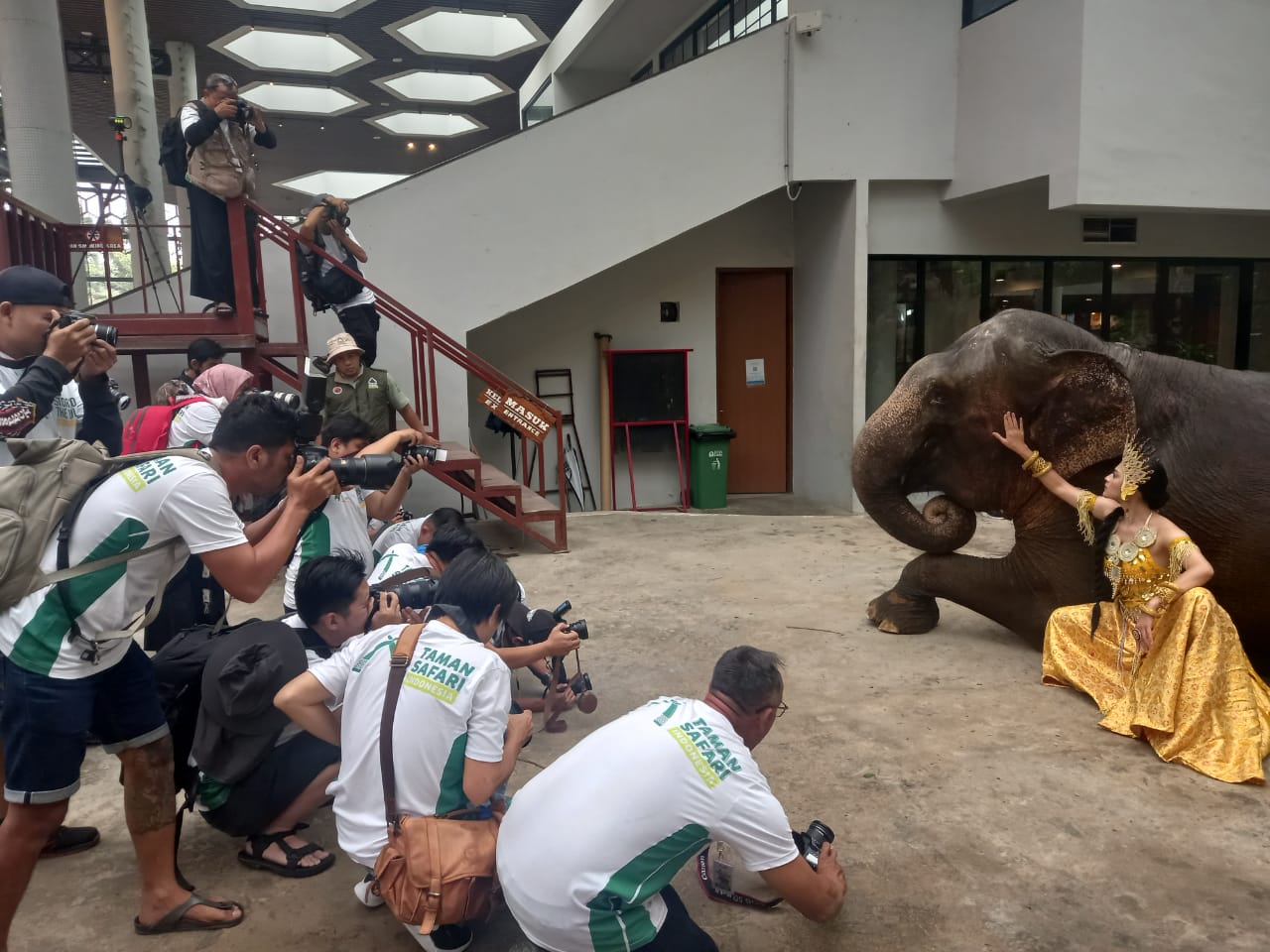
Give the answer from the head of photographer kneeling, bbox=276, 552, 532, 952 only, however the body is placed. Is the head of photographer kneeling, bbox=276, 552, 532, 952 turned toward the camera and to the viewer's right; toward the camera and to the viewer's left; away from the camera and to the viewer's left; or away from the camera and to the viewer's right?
away from the camera and to the viewer's right

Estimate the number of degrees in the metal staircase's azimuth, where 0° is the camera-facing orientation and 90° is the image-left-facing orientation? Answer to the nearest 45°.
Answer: approximately 270°

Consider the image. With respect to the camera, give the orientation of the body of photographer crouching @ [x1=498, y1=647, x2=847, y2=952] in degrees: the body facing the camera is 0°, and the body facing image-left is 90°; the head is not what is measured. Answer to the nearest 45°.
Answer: approximately 225°

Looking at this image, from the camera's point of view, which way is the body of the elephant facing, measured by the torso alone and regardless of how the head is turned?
to the viewer's left

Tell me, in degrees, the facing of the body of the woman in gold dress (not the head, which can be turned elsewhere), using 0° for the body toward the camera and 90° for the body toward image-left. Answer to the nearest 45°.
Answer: approximately 45°

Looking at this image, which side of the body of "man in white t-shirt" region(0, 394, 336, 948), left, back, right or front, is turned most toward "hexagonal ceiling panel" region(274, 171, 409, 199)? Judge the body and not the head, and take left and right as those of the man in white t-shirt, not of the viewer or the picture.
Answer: left

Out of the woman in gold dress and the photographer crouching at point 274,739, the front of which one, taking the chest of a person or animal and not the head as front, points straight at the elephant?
the photographer crouching

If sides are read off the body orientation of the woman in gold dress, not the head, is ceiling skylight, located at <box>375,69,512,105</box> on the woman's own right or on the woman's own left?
on the woman's own right

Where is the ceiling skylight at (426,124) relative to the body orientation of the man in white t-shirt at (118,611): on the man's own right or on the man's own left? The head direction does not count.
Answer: on the man's own left

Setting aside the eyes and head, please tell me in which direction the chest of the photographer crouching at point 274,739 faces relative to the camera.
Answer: to the viewer's right

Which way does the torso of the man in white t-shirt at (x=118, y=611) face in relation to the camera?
to the viewer's right

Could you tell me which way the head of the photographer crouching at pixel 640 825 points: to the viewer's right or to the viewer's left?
to the viewer's right
